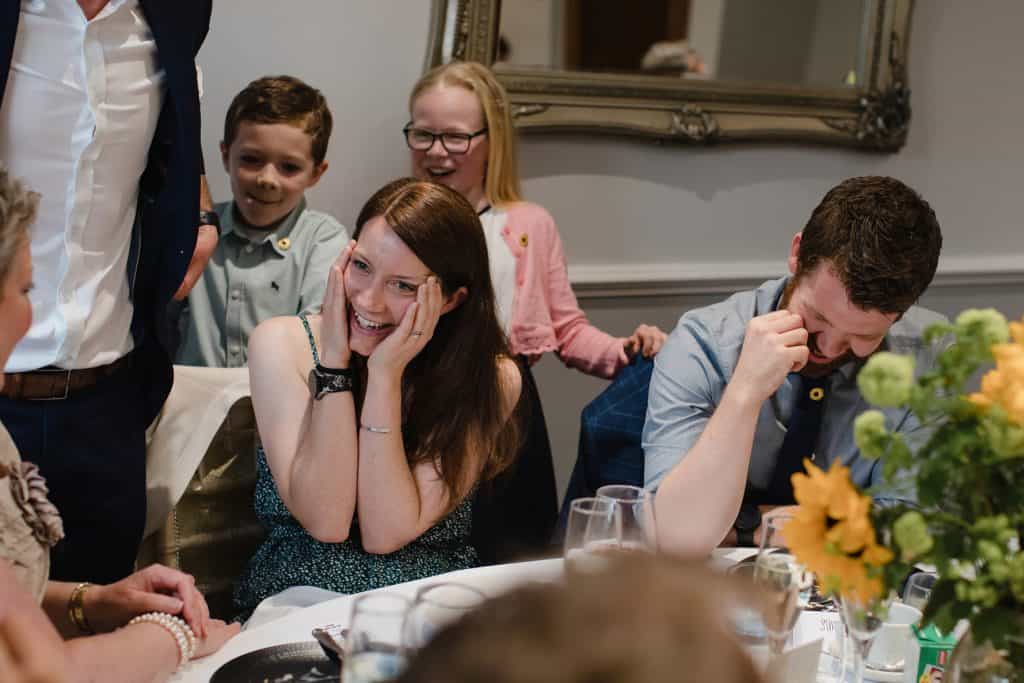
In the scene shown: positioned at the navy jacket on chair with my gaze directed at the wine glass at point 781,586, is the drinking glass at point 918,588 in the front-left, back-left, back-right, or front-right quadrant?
front-left

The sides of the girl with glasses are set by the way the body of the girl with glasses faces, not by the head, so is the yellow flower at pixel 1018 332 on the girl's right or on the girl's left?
on the girl's left

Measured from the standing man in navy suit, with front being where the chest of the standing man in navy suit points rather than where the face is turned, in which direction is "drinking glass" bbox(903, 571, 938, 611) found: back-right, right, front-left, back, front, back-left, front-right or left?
left

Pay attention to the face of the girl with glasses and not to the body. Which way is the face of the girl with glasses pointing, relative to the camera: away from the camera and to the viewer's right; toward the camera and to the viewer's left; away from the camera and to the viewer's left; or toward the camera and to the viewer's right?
toward the camera and to the viewer's left

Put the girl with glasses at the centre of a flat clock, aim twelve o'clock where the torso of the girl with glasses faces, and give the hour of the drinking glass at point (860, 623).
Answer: The drinking glass is roughly at 10 o'clock from the girl with glasses.

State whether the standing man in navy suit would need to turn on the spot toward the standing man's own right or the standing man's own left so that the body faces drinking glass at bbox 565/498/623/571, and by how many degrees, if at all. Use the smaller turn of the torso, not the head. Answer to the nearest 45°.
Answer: approximately 90° to the standing man's own left

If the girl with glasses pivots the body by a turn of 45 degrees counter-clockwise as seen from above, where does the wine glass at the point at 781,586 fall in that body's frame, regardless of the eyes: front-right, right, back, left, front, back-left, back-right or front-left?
front

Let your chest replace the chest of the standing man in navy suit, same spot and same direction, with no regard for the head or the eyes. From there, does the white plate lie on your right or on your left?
on your left

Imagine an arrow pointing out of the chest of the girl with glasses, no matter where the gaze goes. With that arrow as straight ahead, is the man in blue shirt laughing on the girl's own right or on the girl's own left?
on the girl's own left

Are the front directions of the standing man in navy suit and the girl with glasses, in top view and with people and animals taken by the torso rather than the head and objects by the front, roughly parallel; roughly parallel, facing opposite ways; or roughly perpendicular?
roughly parallel
